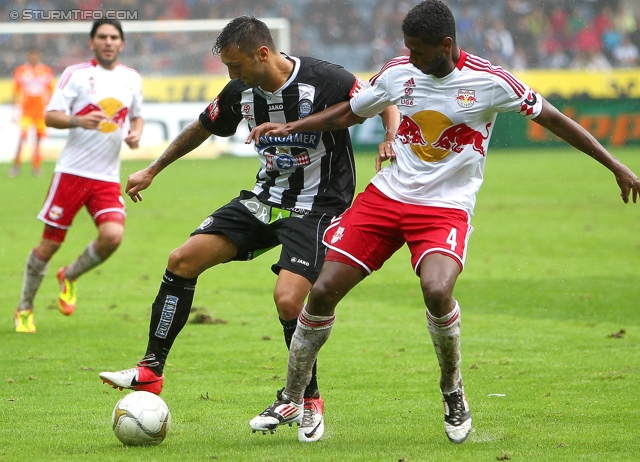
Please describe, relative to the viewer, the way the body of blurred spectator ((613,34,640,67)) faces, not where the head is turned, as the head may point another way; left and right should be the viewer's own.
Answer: facing the viewer

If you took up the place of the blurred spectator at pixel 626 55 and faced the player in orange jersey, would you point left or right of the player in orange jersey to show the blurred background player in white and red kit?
left

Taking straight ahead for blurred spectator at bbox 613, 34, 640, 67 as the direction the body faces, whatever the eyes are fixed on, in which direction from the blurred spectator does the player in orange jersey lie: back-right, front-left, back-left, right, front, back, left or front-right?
front-right

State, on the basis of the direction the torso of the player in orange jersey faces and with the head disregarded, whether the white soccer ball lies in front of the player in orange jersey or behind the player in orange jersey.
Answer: in front

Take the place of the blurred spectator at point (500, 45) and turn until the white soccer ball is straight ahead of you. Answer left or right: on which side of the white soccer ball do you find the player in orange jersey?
right

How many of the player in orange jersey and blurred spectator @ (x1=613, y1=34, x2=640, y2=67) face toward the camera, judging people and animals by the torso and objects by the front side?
2

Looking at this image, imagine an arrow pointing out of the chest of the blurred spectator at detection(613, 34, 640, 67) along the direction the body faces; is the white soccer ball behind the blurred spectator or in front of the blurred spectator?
in front

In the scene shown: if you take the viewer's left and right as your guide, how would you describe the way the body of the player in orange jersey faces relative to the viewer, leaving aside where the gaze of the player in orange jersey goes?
facing the viewer

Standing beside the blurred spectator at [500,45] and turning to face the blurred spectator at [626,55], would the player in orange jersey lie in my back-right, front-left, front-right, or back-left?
back-right

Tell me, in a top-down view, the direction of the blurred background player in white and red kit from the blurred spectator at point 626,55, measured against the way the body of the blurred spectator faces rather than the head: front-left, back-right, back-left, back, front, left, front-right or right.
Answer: front

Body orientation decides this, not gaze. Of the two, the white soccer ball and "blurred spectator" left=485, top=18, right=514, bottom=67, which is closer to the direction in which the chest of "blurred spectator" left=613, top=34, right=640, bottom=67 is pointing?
the white soccer ball
